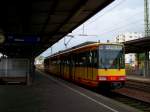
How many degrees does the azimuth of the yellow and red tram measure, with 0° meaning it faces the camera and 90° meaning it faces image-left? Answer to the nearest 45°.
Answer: approximately 315°

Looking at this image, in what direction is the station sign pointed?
toward the camera

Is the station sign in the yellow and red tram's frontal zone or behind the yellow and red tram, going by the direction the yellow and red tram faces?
frontal zone

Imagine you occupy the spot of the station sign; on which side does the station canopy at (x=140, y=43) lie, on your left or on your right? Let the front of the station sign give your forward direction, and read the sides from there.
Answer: on your left

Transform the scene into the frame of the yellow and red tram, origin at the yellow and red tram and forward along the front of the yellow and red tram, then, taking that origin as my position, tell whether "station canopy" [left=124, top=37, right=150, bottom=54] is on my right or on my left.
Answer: on my left
